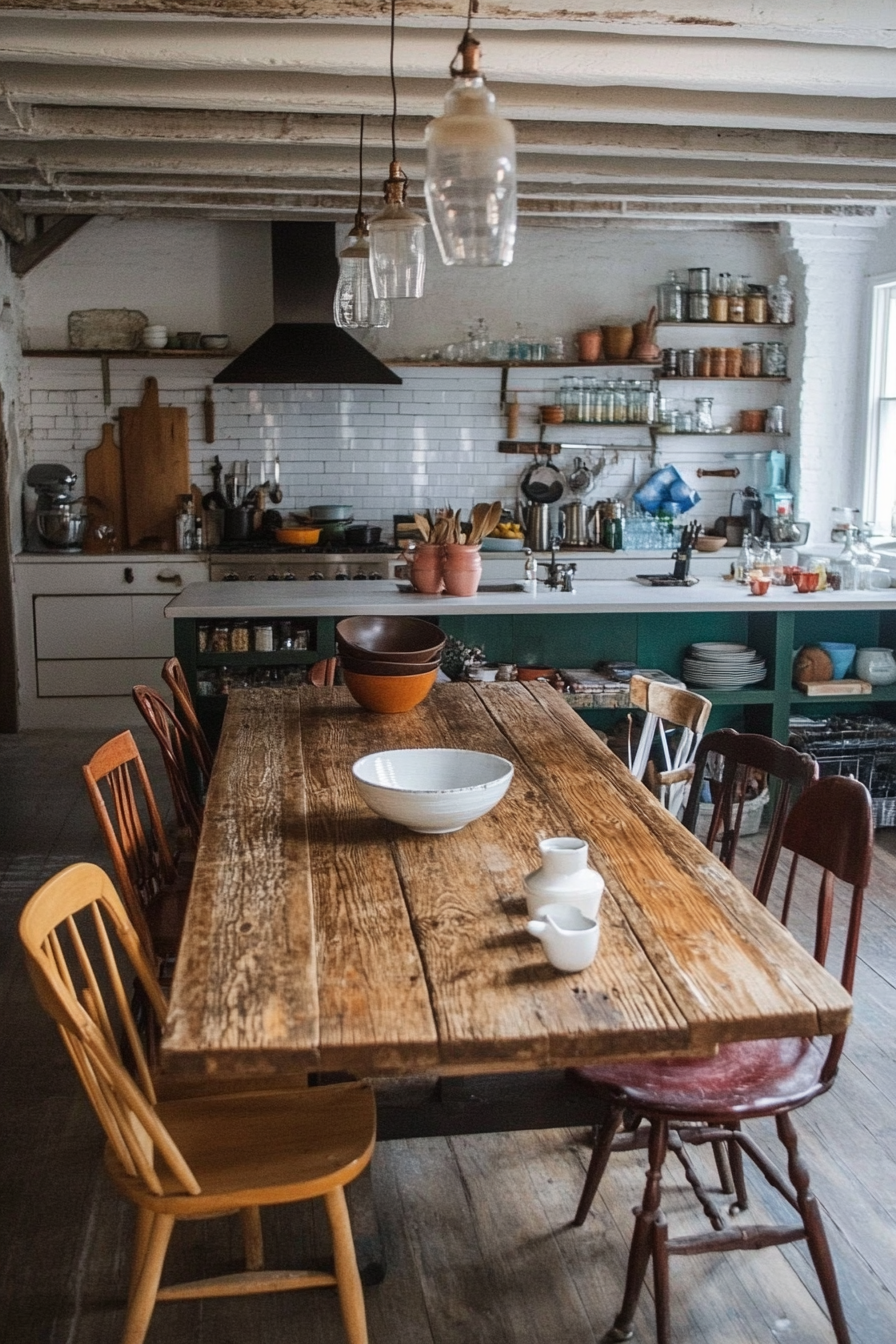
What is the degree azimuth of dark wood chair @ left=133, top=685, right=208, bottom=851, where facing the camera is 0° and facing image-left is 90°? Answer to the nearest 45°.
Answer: approximately 270°

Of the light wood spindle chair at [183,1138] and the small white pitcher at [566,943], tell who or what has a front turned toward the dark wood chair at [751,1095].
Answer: the light wood spindle chair

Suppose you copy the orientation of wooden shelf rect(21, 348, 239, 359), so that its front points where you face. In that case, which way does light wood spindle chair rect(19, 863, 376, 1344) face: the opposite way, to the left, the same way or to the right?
to the left

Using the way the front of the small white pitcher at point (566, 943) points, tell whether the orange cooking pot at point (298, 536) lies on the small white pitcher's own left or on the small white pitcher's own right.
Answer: on the small white pitcher's own right

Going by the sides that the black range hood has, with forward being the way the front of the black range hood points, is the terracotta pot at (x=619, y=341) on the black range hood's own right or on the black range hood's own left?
on the black range hood's own left

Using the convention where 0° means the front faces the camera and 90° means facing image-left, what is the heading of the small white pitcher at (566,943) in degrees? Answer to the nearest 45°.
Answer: approximately 90°

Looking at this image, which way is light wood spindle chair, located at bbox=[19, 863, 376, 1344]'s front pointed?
to the viewer's right

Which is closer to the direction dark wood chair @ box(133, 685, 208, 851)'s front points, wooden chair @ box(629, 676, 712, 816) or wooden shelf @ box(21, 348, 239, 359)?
the wooden chair

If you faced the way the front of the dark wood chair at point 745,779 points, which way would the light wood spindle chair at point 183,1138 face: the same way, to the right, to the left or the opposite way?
the opposite way

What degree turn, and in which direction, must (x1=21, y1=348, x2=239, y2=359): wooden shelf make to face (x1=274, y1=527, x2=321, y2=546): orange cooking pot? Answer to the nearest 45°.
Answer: approximately 45° to its left

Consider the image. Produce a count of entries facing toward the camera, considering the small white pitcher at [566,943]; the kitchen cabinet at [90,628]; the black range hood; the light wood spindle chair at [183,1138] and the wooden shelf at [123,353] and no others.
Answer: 3

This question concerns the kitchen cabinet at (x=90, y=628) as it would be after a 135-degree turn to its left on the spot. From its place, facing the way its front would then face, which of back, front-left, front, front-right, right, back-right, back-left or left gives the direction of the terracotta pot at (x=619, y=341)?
front-right

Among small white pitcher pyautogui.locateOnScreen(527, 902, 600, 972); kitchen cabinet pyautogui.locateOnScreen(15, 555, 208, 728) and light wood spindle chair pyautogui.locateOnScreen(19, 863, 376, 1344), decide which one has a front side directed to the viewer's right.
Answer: the light wood spindle chair

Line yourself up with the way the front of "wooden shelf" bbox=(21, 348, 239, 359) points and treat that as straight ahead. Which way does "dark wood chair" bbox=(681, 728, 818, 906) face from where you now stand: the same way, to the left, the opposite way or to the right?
to the right
